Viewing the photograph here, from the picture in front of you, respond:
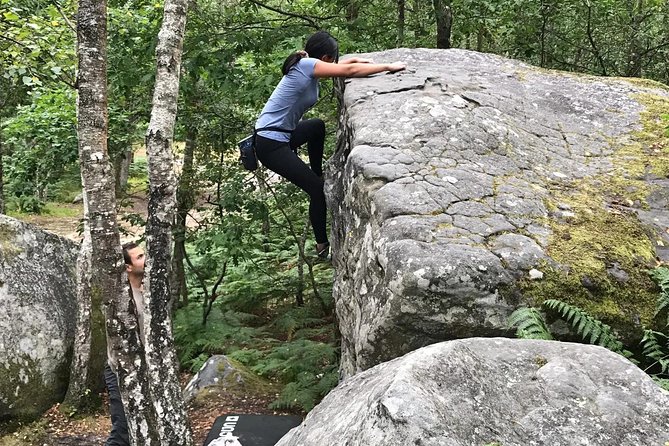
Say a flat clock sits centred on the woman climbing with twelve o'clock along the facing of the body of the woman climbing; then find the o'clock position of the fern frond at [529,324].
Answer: The fern frond is roughly at 2 o'clock from the woman climbing.

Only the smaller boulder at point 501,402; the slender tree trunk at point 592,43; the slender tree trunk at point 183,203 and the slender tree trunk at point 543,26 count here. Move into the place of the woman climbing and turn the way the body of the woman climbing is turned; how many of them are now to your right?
1

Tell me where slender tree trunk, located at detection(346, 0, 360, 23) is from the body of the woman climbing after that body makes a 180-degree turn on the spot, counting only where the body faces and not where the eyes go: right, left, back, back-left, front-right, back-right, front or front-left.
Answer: right

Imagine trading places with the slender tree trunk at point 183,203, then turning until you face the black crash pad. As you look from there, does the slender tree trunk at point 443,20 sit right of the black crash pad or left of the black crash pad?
left

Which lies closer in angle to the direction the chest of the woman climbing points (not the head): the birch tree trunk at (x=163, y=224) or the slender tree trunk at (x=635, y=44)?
the slender tree trunk

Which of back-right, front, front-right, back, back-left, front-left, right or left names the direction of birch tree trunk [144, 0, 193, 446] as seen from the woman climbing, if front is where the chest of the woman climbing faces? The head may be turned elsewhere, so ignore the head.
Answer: back-right

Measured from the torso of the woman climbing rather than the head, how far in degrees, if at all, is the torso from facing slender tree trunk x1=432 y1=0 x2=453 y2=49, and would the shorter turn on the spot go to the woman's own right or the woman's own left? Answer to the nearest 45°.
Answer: approximately 45° to the woman's own left

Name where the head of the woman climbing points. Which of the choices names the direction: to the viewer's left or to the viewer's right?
to the viewer's right

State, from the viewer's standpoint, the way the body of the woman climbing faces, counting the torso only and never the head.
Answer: to the viewer's right

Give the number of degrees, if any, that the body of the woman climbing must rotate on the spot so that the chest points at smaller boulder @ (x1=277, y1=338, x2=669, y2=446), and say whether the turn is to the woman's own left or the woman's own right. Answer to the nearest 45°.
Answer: approximately 90° to the woman's own right
